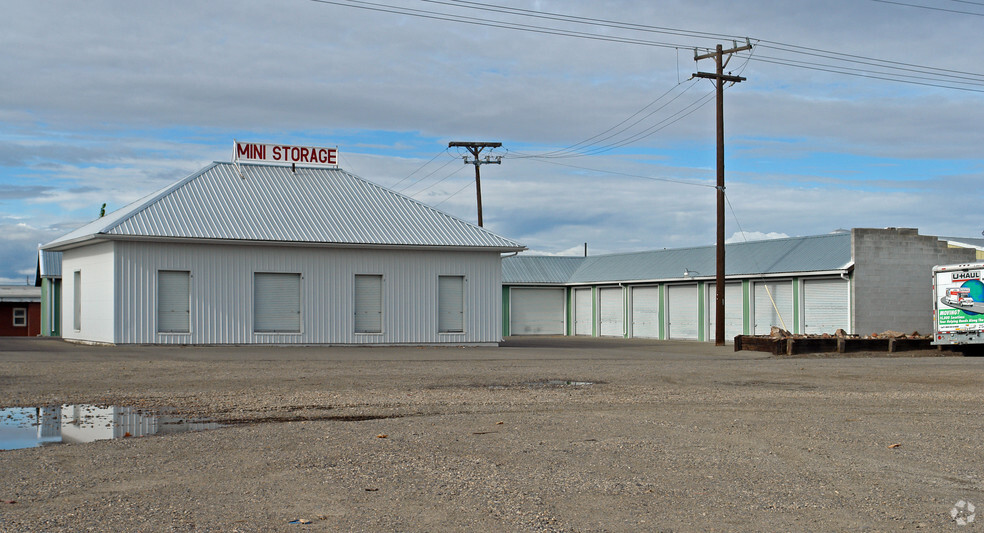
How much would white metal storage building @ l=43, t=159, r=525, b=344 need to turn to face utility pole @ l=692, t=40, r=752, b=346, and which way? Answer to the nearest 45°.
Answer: approximately 90° to its left

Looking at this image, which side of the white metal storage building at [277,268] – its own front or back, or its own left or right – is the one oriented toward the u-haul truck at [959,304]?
left

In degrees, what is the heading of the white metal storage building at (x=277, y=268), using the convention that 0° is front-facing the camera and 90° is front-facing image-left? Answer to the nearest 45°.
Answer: approximately 0°

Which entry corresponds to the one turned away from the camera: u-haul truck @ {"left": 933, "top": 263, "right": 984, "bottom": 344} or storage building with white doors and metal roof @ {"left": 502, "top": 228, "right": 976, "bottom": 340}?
the u-haul truck

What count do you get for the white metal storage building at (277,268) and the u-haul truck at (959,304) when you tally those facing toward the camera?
1

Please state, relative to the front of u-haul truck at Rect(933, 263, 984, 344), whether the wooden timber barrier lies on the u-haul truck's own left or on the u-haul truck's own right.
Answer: on the u-haul truck's own left

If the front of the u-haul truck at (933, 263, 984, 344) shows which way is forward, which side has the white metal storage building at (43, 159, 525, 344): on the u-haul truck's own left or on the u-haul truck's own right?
on the u-haul truck's own left

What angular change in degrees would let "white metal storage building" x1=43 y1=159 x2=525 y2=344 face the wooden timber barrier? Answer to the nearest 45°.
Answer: approximately 90° to its left
